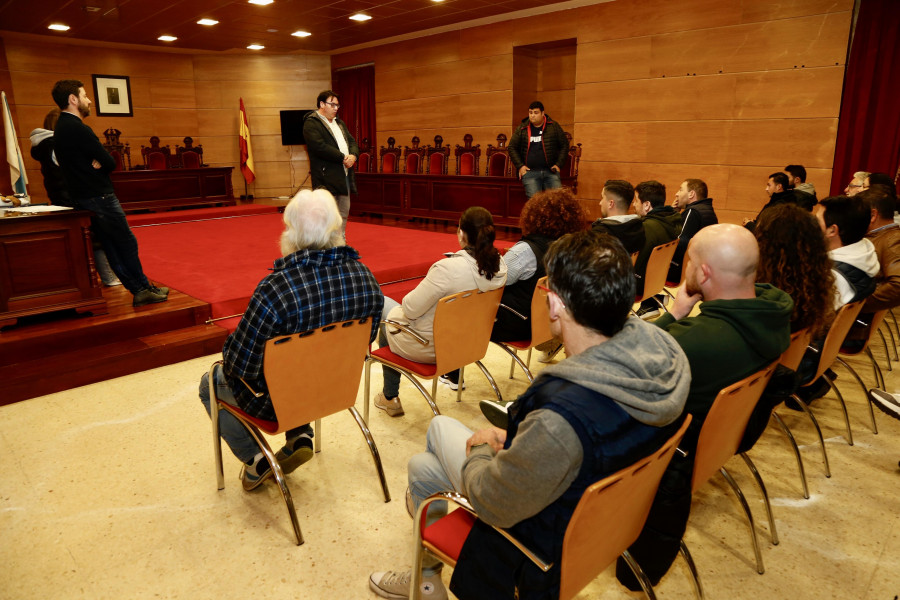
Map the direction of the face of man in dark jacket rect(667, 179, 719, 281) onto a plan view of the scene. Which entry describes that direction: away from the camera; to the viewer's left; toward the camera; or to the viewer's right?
to the viewer's left

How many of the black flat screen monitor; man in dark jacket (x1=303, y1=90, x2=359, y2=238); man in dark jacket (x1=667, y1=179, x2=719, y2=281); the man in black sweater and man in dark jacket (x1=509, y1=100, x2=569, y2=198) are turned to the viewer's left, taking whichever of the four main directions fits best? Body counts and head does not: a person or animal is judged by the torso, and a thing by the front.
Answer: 1

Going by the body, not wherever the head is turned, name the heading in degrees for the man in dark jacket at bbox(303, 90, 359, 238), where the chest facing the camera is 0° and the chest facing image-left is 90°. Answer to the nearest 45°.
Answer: approximately 315°

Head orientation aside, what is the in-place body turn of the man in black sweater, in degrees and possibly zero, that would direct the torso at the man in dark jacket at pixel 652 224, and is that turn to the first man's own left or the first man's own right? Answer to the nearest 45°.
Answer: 0° — they already face them

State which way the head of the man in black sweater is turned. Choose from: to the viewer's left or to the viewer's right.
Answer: to the viewer's right

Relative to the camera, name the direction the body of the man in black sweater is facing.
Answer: to the viewer's right

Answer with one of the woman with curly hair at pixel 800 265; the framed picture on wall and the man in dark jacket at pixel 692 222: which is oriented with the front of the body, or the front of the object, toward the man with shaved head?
the framed picture on wall

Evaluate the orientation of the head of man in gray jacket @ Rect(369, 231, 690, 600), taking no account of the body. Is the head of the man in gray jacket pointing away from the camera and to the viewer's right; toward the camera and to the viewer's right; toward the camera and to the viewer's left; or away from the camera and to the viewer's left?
away from the camera and to the viewer's left

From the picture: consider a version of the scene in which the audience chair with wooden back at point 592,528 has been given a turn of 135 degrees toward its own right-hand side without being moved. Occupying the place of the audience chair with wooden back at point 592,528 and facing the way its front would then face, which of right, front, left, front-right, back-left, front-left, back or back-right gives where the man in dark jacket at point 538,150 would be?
left

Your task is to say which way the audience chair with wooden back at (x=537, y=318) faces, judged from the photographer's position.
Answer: facing away from the viewer and to the left of the viewer

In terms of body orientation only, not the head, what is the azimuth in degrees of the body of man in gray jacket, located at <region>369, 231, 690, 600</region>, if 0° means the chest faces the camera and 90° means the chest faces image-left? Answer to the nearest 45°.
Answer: approximately 135°

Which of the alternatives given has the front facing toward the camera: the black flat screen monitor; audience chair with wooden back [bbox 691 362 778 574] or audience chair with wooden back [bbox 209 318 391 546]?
the black flat screen monitor

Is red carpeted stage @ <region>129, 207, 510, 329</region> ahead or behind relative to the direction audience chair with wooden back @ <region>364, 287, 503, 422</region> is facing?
ahead

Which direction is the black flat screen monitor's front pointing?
toward the camera

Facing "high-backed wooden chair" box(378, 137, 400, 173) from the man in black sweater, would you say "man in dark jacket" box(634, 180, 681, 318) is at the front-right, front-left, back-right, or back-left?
front-right

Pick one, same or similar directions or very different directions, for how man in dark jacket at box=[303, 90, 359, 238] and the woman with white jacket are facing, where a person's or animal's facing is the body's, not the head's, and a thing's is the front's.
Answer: very different directions

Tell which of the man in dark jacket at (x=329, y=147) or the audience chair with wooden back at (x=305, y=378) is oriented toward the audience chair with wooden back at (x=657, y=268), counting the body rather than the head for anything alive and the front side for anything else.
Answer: the man in dark jacket

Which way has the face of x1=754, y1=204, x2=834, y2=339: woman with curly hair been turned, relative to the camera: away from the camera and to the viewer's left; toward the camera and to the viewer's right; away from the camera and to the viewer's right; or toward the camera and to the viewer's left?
away from the camera and to the viewer's left
